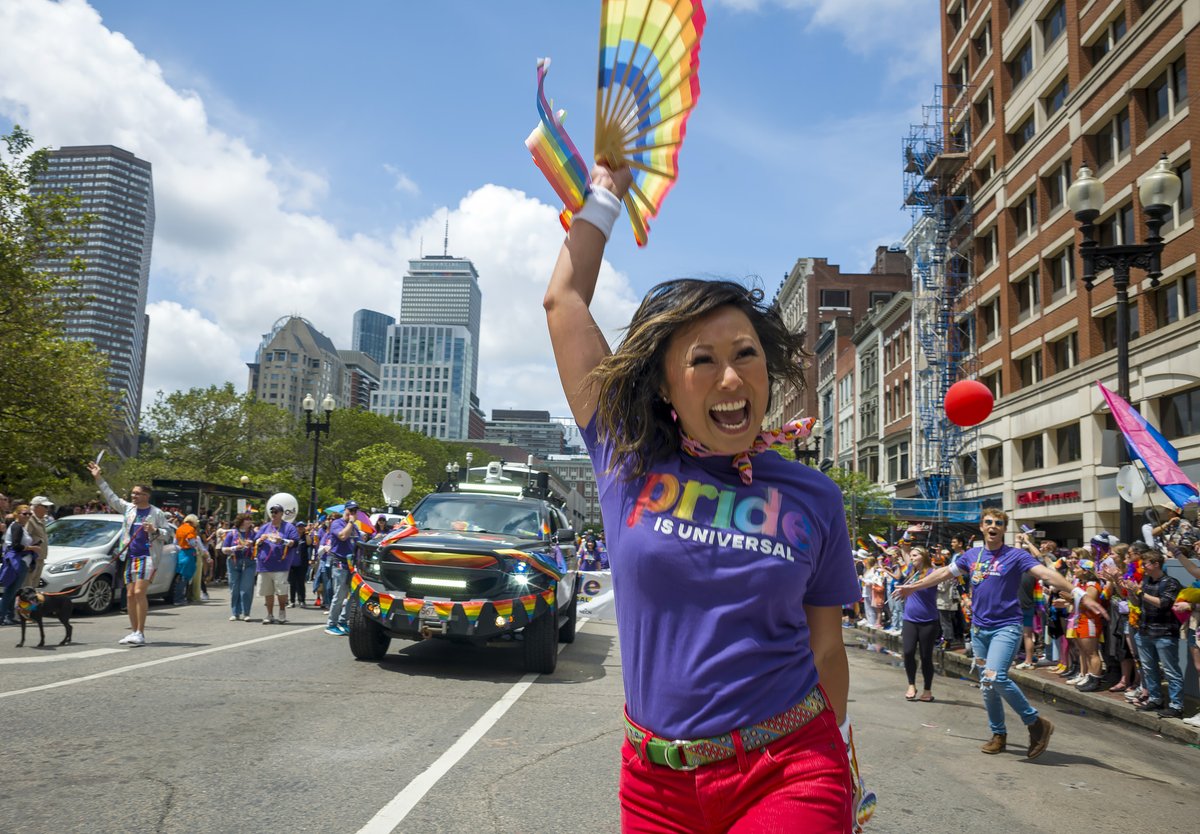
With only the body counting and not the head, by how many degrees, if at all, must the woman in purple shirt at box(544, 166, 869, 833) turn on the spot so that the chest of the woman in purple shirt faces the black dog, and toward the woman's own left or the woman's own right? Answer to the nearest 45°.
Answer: approximately 135° to the woman's own right

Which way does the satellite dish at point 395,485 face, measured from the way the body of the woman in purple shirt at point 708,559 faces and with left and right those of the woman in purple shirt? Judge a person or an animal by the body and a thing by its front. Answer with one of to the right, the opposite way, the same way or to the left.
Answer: the same way

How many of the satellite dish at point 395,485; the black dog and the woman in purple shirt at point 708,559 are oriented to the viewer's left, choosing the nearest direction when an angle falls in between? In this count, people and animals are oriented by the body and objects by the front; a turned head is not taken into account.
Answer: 1

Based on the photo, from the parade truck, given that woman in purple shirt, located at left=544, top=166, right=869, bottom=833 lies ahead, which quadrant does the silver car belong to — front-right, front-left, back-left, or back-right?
back-right

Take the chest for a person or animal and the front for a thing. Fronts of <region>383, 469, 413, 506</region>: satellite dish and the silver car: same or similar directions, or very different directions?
same or similar directions

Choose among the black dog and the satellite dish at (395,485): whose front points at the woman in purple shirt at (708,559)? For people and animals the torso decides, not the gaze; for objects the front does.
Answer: the satellite dish

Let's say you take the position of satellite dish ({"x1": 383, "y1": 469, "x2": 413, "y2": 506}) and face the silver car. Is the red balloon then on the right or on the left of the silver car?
left

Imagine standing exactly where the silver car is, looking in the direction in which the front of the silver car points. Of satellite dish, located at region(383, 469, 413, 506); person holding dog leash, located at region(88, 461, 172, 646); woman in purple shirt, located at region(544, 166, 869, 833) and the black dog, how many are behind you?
1

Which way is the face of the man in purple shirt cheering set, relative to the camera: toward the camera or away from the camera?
toward the camera

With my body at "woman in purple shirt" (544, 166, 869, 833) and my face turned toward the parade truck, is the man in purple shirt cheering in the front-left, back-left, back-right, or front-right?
front-right

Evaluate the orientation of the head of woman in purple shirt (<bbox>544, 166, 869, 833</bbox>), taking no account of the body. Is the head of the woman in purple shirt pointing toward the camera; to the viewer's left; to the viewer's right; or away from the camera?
toward the camera

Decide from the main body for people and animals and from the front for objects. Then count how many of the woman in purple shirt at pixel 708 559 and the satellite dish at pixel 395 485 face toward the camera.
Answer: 2

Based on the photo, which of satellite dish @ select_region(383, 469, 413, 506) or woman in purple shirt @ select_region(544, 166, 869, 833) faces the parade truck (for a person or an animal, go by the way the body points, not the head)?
the satellite dish

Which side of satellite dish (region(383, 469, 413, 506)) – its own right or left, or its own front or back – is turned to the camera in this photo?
front

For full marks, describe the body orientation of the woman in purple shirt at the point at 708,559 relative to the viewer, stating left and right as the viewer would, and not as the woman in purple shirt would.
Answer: facing the viewer

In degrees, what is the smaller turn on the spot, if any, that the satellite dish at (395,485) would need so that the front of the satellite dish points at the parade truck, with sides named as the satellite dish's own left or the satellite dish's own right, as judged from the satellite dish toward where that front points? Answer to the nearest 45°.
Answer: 0° — it already faces it

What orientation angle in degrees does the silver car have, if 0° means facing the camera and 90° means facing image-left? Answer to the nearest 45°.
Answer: approximately 45°

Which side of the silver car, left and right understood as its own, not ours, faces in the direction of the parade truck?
left

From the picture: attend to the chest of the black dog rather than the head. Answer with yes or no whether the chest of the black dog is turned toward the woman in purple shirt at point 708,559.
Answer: no
